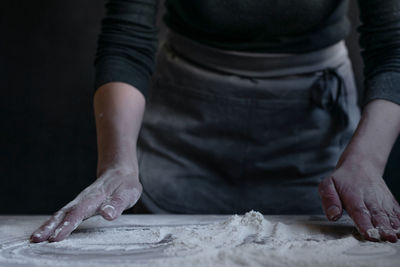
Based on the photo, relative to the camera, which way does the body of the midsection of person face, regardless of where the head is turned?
toward the camera

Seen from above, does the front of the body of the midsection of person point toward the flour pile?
yes
